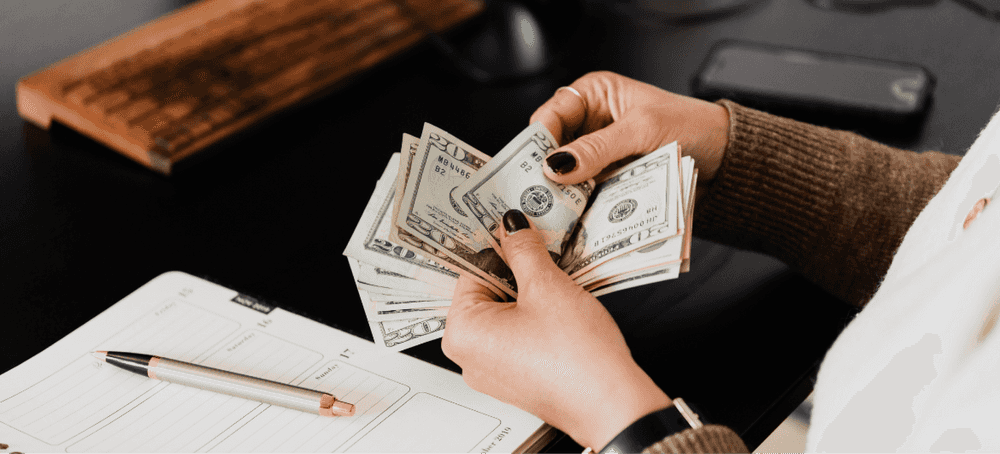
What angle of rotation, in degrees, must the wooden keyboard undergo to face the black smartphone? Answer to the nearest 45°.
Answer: approximately 45° to its left

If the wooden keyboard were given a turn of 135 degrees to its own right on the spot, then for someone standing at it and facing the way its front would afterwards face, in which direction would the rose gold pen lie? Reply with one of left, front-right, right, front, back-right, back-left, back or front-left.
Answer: left

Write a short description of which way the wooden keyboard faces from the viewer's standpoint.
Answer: facing the viewer and to the right of the viewer

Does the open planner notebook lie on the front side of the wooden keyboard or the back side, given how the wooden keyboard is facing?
on the front side
